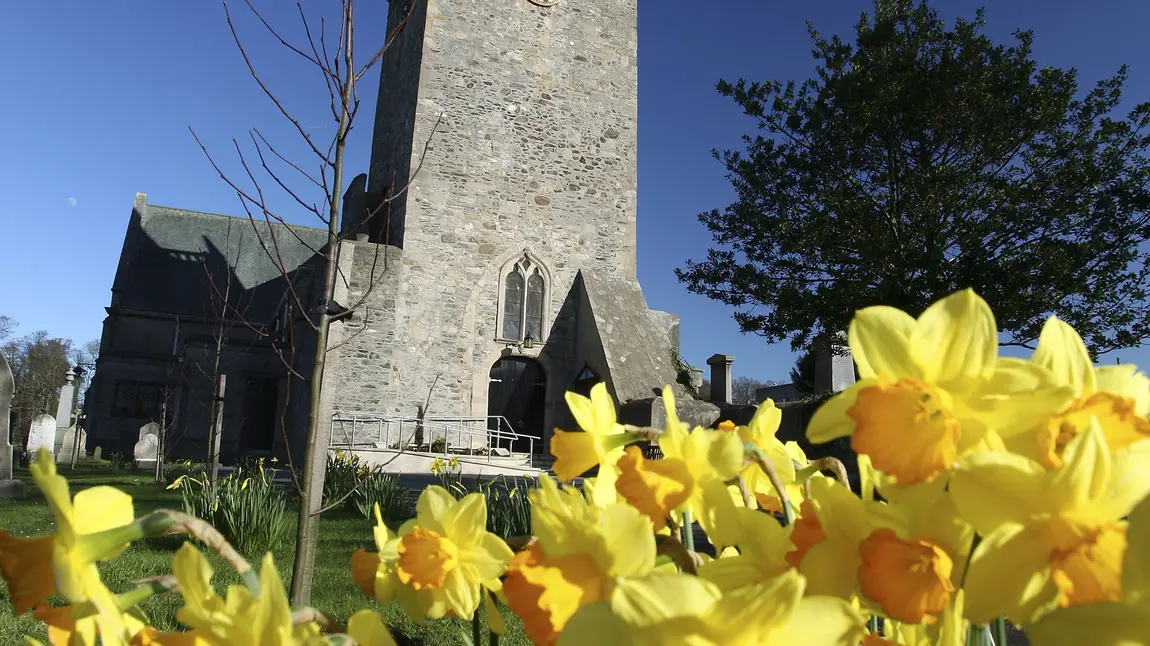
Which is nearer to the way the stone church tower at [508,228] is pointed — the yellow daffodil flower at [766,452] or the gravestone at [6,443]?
the yellow daffodil flower

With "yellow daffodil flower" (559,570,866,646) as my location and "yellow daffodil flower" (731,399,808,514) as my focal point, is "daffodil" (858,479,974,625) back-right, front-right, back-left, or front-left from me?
front-right

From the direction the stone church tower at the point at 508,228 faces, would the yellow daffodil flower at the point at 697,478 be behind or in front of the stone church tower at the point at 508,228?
in front

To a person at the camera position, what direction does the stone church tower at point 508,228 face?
facing the viewer

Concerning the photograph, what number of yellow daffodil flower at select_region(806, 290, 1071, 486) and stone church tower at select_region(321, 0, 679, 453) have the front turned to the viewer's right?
0

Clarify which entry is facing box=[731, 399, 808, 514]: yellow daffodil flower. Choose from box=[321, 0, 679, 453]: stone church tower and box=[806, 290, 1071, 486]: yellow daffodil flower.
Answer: the stone church tower

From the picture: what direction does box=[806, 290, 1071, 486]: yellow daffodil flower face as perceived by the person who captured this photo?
facing the viewer and to the left of the viewer

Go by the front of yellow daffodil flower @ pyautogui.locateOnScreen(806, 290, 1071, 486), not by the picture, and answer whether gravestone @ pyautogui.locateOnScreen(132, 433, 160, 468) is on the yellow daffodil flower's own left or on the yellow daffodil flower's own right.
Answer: on the yellow daffodil flower's own right

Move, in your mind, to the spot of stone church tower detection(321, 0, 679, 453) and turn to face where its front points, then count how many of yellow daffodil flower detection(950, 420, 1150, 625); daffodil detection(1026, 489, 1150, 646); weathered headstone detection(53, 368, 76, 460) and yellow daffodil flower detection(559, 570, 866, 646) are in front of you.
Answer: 3

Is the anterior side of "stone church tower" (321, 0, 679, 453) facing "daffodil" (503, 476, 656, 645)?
yes

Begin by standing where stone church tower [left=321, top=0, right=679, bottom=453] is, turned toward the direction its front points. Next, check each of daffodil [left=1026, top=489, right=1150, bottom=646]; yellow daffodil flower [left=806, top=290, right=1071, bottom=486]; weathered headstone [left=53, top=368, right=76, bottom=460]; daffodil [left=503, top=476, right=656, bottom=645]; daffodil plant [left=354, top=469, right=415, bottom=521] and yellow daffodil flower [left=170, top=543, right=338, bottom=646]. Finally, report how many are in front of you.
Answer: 5

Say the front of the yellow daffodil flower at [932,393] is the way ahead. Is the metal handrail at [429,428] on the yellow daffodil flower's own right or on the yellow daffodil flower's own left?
on the yellow daffodil flower's own right

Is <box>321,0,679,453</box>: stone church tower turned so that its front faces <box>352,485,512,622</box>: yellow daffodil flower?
yes

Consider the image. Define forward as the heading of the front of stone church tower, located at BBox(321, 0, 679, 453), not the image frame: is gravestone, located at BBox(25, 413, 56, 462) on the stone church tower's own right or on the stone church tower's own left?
on the stone church tower's own right
